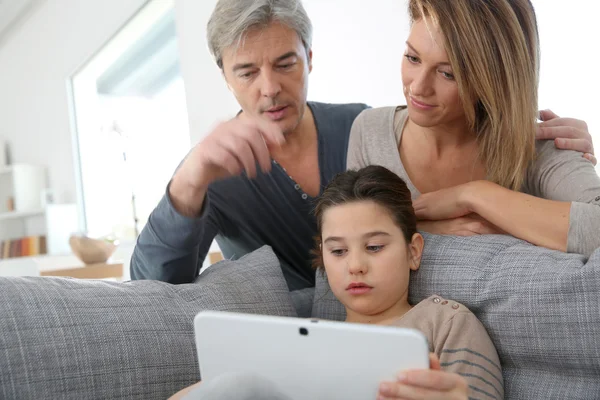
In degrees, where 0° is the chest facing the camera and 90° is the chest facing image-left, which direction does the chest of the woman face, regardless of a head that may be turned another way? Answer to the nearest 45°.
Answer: approximately 45°

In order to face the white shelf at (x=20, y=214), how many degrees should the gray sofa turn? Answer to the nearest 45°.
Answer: approximately 135° to its right

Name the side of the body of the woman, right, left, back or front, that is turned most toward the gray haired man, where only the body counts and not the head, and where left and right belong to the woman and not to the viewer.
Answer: right

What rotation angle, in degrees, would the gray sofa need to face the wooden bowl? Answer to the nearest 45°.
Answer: approximately 180°

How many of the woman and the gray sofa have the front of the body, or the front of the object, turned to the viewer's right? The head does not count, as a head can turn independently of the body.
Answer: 0

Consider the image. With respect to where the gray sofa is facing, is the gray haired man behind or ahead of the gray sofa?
behind

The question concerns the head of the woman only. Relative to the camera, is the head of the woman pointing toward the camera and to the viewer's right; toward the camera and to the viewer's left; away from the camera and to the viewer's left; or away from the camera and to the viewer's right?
toward the camera and to the viewer's left

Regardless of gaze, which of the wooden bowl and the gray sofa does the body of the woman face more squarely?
the gray sofa

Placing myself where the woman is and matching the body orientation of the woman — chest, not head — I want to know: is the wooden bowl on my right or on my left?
on my right
